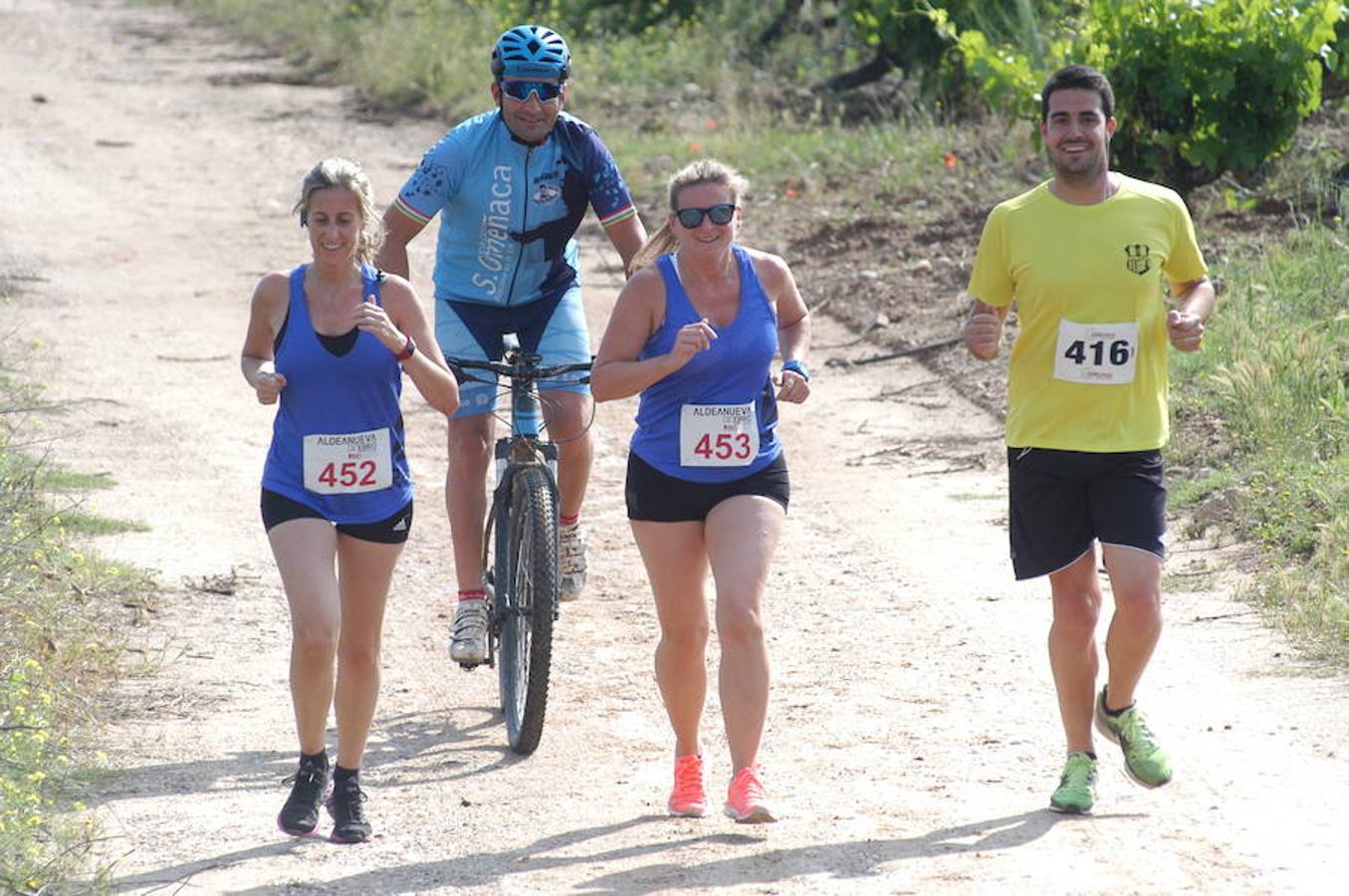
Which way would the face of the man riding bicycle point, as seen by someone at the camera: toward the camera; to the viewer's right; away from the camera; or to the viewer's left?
toward the camera

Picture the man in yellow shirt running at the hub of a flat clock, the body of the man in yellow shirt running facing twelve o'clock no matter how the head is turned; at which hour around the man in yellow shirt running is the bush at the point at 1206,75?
The bush is roughly at 6 o'clock from the man in yellow shirt running.

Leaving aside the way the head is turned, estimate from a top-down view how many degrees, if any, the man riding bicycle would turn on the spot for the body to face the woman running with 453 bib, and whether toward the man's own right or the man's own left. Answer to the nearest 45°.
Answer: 0° — they already face them

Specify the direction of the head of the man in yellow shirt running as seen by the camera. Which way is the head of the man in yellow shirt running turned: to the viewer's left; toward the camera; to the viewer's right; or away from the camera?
toward the camera

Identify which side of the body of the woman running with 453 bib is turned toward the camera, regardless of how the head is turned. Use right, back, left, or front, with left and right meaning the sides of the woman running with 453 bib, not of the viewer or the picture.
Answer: front

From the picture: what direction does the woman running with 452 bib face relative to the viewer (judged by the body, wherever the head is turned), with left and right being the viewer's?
facing the viewer

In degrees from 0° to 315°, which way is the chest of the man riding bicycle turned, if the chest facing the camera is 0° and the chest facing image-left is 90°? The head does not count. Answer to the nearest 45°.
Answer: approximately 0°

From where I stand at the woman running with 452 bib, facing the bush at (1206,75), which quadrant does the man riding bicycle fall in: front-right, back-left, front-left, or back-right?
front-left

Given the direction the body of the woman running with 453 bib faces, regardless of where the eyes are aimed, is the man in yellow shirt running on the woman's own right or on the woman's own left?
on the woman's own left

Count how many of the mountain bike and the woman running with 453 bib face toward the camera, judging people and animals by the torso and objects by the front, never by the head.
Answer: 2

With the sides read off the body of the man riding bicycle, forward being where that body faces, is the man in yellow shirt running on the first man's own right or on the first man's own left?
on the first man's own left

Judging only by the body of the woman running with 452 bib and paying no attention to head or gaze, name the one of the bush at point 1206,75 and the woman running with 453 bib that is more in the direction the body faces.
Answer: the woman running with 453 bib

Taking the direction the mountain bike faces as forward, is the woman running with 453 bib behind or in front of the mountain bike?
in front

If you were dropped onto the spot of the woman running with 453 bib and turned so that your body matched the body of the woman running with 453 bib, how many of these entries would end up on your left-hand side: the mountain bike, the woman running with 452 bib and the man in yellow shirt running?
1

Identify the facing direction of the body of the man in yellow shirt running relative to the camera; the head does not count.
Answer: toward the camera

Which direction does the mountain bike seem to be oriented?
toward the camera

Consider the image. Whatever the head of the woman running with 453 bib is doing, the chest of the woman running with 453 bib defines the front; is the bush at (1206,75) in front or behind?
behind

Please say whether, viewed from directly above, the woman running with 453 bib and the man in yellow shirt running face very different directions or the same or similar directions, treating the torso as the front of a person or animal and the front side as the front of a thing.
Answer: same or similar directions

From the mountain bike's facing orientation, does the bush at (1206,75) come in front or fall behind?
behind
